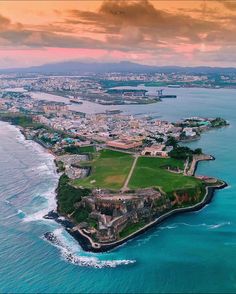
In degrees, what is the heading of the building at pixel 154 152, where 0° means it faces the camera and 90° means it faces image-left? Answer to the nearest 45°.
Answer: approximately 0°
